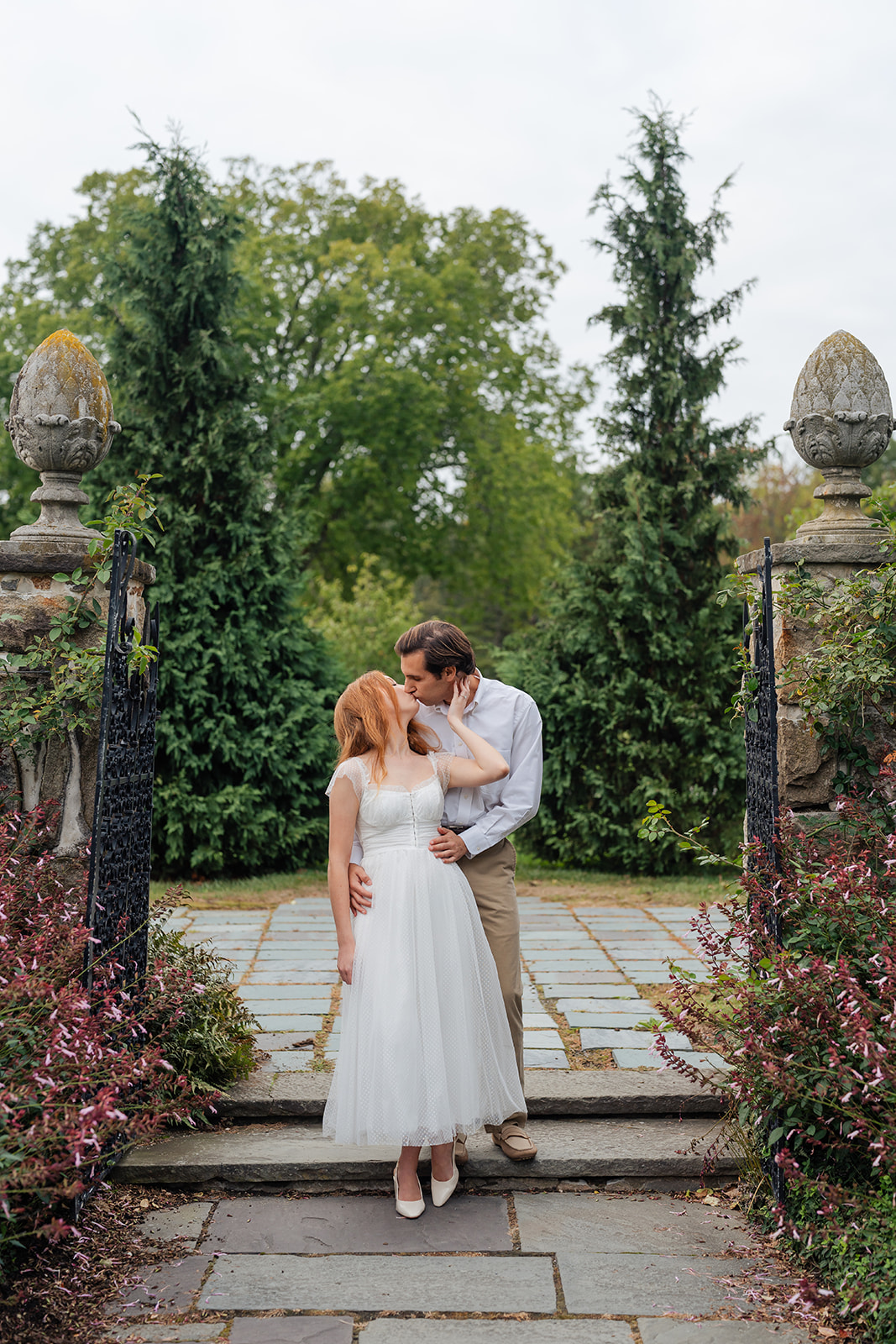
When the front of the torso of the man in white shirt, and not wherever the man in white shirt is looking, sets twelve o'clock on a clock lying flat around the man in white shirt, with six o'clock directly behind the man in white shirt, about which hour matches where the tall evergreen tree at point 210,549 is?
The tall evergreen tree is roughly at 4 o'clock from the man in white shirt.

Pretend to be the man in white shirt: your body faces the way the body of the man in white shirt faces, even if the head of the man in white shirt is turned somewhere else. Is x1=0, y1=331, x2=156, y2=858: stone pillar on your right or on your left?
on your right

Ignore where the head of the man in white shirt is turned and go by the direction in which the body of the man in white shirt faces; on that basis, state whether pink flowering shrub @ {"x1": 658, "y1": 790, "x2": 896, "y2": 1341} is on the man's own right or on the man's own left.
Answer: on the man's own left

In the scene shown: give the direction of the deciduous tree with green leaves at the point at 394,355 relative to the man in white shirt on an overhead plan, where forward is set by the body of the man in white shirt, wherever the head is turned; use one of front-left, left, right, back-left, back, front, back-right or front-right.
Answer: back-right

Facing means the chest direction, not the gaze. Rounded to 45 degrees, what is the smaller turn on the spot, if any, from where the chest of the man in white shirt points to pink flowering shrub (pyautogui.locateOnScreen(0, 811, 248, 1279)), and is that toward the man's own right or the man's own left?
0° — they already face it

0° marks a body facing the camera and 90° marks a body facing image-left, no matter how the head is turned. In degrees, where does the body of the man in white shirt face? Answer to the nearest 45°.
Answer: approximately 45°

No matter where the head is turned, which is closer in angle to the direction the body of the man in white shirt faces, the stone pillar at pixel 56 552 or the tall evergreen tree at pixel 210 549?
the stone pillar

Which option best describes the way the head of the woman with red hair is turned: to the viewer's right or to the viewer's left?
to the viewer's right

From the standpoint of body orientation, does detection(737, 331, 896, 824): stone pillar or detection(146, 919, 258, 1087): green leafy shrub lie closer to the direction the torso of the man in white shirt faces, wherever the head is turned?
the green leafy shrub
